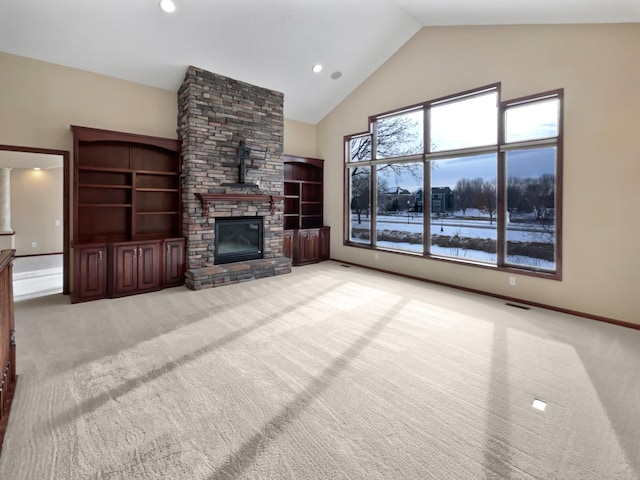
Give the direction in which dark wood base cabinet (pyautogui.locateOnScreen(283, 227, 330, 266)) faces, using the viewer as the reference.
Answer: facing the viewer and to the right of the viewer

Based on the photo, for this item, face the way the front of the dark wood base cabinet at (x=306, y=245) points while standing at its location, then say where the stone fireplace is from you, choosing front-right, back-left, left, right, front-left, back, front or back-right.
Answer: right

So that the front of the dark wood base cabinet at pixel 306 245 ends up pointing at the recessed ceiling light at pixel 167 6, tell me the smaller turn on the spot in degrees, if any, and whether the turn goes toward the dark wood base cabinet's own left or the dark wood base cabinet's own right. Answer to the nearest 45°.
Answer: approximately 90° to the dark wood base cabinet's own right

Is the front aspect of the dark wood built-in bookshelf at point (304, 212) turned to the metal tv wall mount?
no

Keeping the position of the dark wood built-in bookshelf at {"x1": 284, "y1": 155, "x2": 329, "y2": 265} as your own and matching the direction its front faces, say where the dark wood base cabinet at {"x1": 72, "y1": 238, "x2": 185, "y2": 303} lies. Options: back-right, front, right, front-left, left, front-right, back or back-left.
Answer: right

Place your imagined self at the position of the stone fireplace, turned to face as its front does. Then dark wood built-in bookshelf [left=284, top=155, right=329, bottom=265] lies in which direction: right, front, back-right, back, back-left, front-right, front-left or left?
left

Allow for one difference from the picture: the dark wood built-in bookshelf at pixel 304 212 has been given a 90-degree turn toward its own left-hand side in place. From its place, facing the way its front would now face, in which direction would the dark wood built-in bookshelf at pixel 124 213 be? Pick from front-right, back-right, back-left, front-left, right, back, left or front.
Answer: back

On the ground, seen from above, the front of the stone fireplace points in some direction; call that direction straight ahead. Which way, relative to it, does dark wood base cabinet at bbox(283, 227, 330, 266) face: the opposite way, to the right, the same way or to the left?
the same way

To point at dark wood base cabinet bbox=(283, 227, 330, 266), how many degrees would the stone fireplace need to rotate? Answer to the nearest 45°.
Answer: approximately 90° to its left

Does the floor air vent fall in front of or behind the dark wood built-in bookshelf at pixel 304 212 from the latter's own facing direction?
in front

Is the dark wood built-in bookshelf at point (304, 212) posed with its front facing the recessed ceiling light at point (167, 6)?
no

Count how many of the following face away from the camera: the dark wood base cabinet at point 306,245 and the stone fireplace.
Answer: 0

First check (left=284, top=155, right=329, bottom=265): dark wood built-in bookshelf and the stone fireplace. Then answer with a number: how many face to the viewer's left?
0
